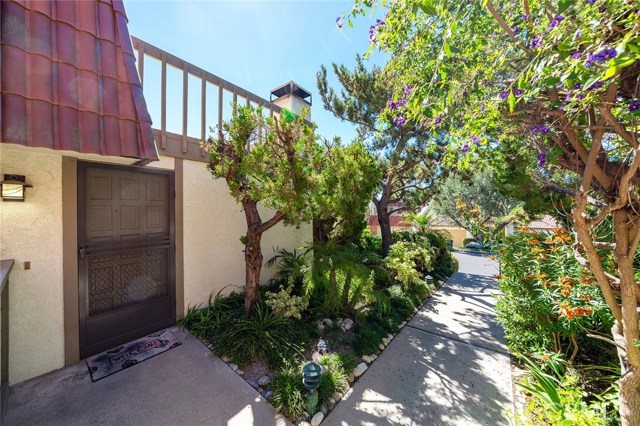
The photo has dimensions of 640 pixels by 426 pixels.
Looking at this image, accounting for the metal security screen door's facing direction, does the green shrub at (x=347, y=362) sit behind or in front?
in front

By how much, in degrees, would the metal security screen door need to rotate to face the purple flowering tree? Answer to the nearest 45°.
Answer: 0° — it already faces it

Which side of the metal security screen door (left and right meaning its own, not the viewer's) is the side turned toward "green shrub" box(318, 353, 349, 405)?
front

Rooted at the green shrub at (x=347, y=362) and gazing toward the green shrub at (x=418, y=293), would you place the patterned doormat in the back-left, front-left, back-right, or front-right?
back-left

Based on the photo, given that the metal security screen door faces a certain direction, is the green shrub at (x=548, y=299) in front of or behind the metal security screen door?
in front

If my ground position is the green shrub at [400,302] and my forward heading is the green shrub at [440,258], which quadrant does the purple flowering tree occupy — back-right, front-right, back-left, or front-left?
back-right

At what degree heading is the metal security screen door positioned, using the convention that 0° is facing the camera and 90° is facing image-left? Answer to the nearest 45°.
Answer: approximately 315°

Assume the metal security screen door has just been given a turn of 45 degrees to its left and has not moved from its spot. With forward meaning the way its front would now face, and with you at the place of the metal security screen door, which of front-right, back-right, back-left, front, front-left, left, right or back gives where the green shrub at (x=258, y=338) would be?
front-right

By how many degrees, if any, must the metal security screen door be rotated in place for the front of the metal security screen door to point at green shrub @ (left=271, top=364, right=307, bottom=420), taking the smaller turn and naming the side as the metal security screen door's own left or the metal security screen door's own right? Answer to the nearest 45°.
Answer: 0° — it already faces it

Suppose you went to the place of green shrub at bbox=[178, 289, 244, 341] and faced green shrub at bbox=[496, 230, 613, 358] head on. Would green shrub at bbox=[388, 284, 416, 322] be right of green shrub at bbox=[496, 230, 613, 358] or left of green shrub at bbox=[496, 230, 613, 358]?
left

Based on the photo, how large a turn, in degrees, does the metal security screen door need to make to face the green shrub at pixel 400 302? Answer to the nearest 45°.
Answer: approximately 45° to its left
